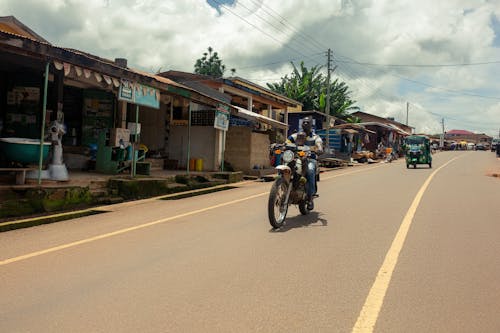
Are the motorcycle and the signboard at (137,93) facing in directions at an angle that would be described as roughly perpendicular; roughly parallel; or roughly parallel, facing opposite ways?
roughly perpendicular

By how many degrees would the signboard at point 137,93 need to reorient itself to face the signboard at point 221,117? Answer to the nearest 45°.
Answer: approximately 90° to its left

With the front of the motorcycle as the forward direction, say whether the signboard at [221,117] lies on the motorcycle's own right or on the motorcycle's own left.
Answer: on the motorcycle's own right

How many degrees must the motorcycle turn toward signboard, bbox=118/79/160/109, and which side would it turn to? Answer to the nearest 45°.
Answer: approximately 90° to its right

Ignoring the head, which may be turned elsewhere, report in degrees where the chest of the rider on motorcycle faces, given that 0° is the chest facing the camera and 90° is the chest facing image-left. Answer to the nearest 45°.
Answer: approximately 45°

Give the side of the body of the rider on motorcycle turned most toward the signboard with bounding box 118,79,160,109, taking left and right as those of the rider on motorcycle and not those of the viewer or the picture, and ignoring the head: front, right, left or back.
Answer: right

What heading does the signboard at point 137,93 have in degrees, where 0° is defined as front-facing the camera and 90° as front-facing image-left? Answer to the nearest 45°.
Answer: approximately 315°
